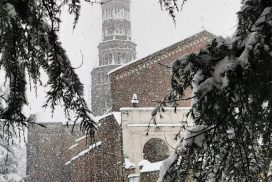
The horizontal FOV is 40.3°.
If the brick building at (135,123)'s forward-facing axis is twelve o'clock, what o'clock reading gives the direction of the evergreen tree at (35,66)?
The evergreen tree is roughly at 12 o'clock from the brick building.

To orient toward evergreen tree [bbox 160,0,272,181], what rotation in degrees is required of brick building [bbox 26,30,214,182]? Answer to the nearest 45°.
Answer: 0° — it already faces it

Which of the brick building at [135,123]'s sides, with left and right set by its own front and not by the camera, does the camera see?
front
